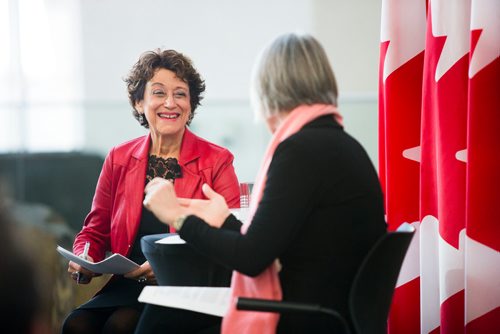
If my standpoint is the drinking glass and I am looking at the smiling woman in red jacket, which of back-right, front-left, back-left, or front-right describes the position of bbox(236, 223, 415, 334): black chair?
back-left

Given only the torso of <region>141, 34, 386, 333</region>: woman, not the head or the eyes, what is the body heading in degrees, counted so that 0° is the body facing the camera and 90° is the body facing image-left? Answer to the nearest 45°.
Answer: approximately 135°

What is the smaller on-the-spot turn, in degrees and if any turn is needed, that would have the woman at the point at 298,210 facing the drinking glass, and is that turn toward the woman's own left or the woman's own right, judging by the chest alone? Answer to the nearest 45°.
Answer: approximately 45° to the woman's own right

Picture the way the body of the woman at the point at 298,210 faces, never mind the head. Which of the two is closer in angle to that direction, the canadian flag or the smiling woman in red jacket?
the smiling woman in red jacket

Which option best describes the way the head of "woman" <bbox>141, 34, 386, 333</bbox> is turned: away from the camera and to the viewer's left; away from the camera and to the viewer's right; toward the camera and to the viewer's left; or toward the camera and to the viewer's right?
away from the camera and to the viewer's left
